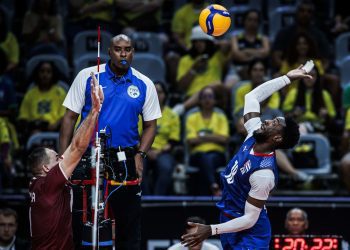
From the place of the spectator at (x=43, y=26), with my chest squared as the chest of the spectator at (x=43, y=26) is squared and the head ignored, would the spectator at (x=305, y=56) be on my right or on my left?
on my left

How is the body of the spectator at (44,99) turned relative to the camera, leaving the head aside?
toward the camera

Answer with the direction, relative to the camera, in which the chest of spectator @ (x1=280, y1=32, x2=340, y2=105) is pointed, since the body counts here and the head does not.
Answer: toward the camera

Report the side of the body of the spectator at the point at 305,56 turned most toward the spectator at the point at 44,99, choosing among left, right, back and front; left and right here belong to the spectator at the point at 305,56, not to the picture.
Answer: right

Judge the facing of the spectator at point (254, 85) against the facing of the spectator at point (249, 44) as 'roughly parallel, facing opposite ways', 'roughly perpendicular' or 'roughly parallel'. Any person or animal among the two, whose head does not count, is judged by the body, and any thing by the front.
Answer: roughly parallel

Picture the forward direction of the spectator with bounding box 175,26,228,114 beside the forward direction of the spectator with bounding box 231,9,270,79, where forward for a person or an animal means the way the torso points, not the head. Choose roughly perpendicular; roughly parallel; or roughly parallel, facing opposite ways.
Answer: roughly parallel

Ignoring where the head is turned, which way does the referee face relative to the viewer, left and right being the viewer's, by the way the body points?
facing the viewer

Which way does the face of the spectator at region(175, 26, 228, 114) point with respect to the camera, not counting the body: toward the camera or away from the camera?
toward the camera

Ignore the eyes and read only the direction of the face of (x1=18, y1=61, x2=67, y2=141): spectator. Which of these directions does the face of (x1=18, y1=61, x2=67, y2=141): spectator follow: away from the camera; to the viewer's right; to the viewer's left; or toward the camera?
toward the camera

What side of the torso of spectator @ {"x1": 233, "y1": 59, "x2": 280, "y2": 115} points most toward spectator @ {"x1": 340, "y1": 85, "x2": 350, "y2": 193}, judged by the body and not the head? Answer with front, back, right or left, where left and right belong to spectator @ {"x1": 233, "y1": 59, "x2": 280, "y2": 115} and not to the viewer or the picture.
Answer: left

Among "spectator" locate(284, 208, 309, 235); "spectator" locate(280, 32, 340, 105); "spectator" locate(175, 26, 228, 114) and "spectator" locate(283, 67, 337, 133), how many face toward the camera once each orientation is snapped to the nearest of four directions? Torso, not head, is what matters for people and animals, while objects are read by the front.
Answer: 4

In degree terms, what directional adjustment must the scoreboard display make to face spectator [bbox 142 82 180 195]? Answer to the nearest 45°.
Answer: approximately 135° to its right

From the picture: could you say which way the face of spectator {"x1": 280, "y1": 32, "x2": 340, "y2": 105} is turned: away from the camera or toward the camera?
toward the camera

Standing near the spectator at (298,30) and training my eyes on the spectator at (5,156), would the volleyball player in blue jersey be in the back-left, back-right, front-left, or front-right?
front-left

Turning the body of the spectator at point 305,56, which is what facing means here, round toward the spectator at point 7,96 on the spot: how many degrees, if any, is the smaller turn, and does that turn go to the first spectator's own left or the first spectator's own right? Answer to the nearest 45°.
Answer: approximately 90° to the first spectator's own right

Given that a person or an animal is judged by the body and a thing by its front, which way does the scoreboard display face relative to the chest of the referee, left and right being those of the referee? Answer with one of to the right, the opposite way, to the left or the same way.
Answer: the same way

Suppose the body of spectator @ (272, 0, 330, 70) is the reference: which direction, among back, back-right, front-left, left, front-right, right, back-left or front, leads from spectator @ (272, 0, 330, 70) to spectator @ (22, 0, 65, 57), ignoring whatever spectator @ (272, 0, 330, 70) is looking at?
right

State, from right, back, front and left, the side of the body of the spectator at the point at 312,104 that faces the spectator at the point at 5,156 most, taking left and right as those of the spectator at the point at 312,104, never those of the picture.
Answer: right
